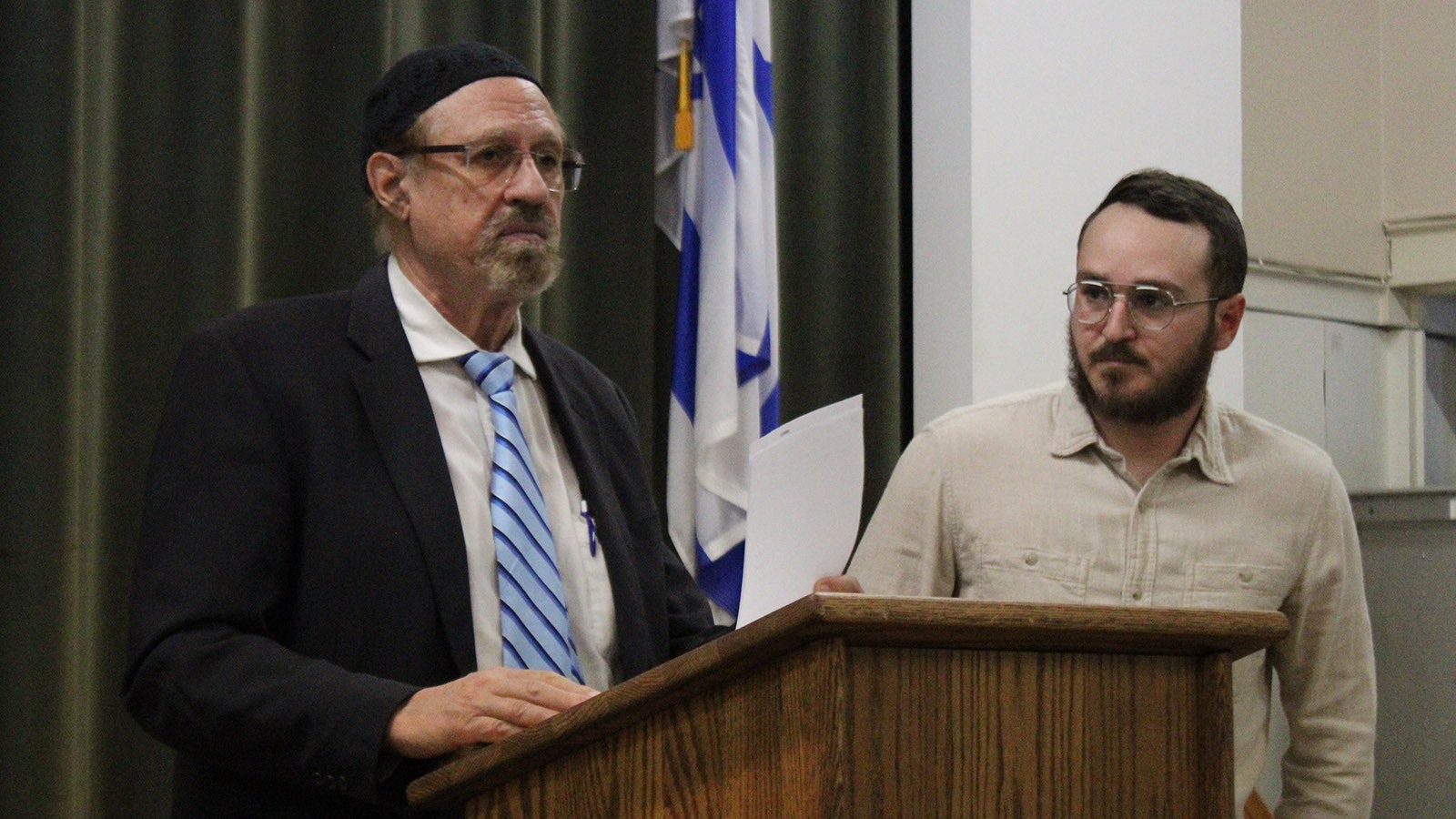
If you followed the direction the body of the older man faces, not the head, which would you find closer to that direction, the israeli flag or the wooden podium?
the wooden podium

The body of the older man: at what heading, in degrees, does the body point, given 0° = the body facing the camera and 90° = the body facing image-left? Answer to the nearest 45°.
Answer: approximately 315°

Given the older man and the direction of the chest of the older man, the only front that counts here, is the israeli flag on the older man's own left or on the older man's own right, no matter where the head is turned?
on the older man's own left
